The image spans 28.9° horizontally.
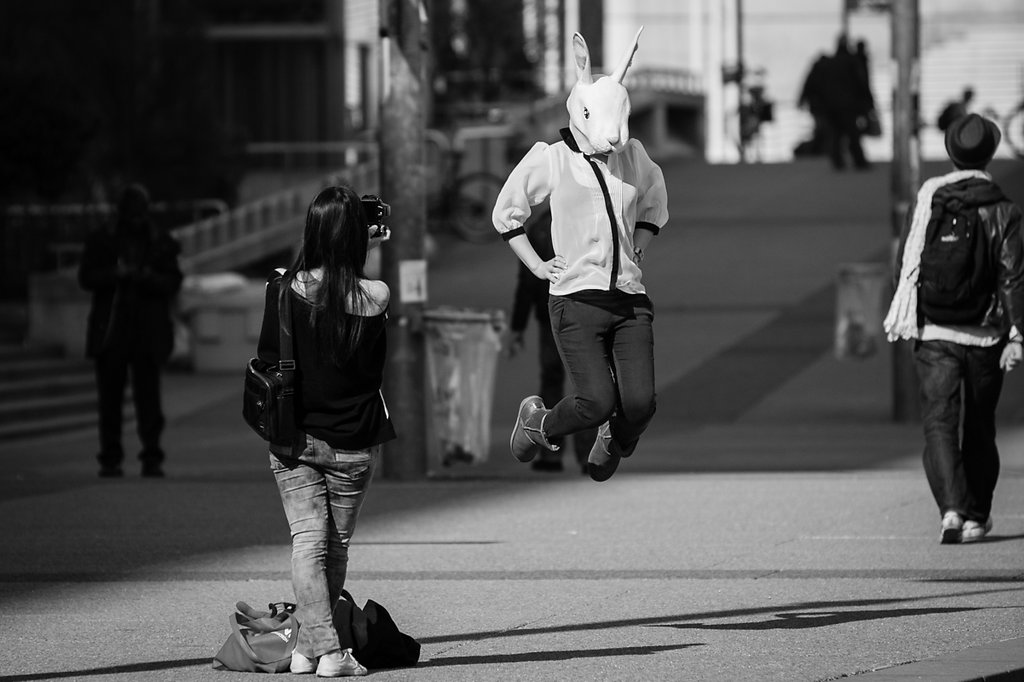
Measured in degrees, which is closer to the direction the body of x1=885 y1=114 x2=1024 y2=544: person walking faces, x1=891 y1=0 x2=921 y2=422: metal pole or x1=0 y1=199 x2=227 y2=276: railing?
the metal pole

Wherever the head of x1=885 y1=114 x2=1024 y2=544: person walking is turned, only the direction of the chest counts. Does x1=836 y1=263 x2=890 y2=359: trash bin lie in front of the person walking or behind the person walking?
in front

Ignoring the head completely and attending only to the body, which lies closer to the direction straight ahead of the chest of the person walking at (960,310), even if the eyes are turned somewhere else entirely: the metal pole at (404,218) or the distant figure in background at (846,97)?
the distant figure in background

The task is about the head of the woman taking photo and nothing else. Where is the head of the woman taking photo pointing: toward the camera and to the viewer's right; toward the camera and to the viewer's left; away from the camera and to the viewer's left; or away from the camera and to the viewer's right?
away from the camera and to the viewer's right

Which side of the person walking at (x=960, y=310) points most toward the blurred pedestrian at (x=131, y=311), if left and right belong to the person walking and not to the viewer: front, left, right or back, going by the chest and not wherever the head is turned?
left

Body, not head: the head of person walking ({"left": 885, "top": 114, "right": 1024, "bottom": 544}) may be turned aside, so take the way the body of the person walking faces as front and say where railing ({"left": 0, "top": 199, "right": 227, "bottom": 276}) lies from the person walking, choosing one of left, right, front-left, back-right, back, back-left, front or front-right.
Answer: front-left

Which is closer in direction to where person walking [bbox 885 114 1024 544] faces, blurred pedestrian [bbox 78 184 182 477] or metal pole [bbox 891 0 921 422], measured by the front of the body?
the metal pole

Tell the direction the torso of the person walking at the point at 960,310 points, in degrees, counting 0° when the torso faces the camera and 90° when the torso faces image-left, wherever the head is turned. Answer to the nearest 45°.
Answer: approximately 180°

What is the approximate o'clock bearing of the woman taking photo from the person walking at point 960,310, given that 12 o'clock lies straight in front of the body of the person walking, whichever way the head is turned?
The woman taking photo is roughly at 7 o'clock from the person walking.
